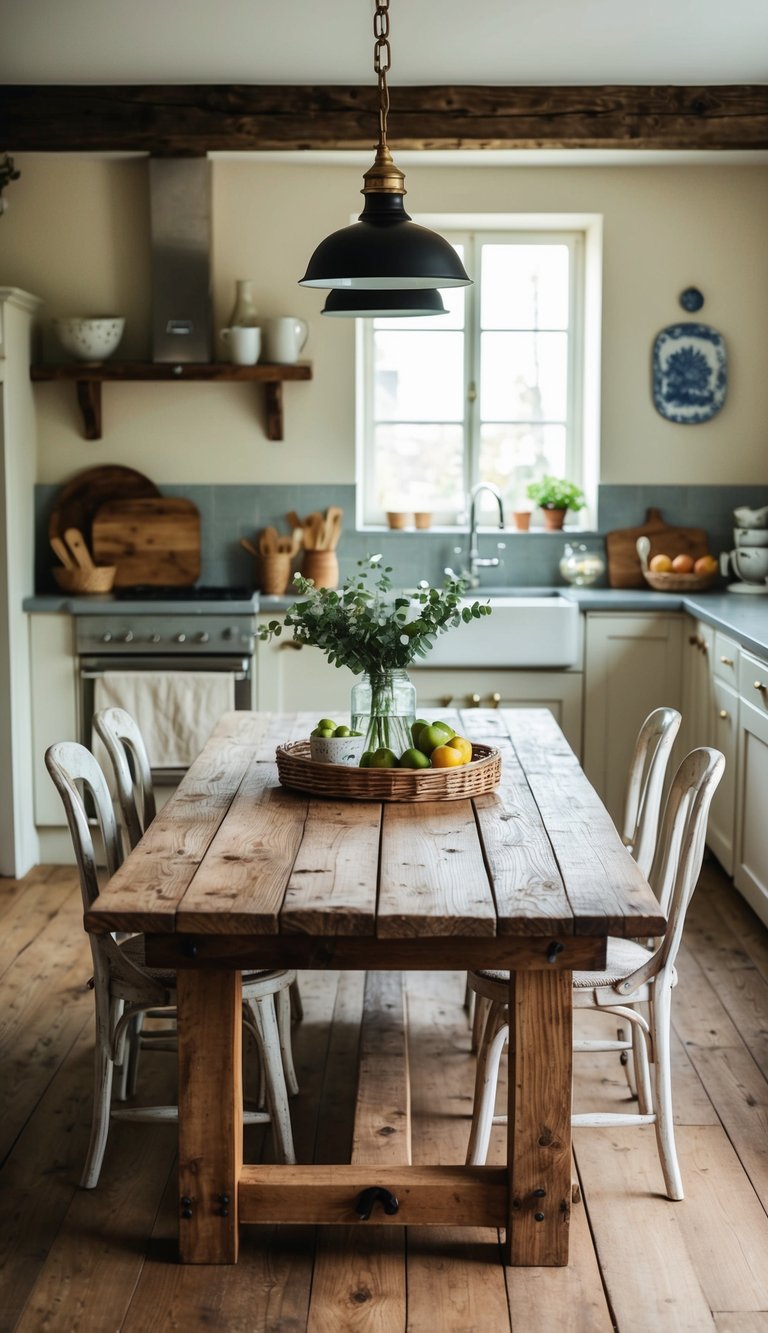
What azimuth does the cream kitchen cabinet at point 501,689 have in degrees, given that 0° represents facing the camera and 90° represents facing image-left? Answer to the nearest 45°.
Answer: approximately 0°

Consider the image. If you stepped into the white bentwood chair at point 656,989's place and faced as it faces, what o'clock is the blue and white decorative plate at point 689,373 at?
The blue and white decorative plate is roughly at 3 o'clock from the white bentwood chair.

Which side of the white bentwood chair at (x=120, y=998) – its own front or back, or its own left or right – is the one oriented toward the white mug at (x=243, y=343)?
left

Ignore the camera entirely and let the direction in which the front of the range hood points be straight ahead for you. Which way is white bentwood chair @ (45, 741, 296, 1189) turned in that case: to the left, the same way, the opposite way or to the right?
to the left

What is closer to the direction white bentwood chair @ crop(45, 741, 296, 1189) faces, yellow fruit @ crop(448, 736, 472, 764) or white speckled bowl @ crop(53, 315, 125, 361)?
the yellow fruit

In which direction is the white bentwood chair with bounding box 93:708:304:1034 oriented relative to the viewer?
to the viewer's right

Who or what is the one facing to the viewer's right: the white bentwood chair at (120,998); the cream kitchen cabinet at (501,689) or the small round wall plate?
the white bentwood chair

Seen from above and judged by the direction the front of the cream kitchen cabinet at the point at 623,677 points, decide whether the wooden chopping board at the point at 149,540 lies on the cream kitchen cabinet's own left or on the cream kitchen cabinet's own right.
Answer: on the cream kitchen cabinet's own right

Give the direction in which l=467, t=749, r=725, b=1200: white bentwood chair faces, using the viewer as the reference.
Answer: facing to the left of the viewer

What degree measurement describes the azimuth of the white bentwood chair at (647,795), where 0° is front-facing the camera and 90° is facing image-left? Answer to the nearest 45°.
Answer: approximately 90°

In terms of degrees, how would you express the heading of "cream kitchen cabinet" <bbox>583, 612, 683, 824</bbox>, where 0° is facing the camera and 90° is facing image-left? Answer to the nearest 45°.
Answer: approximately 0°

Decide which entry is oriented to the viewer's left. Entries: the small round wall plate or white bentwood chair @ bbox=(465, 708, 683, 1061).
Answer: the white bentwood chair

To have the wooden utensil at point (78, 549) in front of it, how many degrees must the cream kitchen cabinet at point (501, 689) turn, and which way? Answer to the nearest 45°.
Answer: approximately 90° to its right

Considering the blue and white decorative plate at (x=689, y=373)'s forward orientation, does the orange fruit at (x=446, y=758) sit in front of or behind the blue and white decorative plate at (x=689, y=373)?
in front
